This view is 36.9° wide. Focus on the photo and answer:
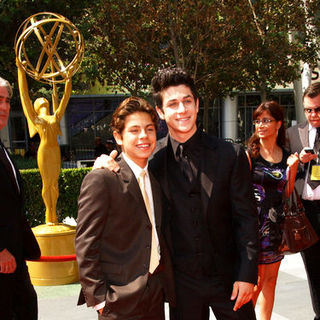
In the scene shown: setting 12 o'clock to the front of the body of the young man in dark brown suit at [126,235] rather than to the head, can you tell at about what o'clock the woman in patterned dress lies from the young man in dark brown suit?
The woman in patterned dress is roughly at 9 o'clock from the young man in dark brown suit.

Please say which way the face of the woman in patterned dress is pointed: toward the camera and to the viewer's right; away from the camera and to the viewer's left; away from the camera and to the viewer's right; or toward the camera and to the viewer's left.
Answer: toward the camera and to the viewer's left

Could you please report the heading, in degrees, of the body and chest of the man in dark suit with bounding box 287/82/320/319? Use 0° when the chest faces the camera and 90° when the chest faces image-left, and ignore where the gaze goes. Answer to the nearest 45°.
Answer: approximately 0°

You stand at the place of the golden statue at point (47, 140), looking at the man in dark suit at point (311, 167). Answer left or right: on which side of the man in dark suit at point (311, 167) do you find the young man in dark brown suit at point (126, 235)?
right

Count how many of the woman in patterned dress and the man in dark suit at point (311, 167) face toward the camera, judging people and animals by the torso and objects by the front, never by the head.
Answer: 2

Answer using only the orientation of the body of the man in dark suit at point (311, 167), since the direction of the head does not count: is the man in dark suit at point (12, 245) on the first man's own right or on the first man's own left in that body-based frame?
on the first man's own right

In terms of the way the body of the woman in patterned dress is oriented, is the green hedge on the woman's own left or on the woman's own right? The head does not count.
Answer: on the woman's own right

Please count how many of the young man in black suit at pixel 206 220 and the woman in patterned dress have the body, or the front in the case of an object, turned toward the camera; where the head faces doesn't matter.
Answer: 2

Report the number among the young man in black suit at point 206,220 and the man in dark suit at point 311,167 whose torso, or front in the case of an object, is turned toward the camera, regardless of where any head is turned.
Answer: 2

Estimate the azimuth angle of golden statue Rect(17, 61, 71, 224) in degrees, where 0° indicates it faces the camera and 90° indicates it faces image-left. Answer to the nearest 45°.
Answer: approximately 315°
